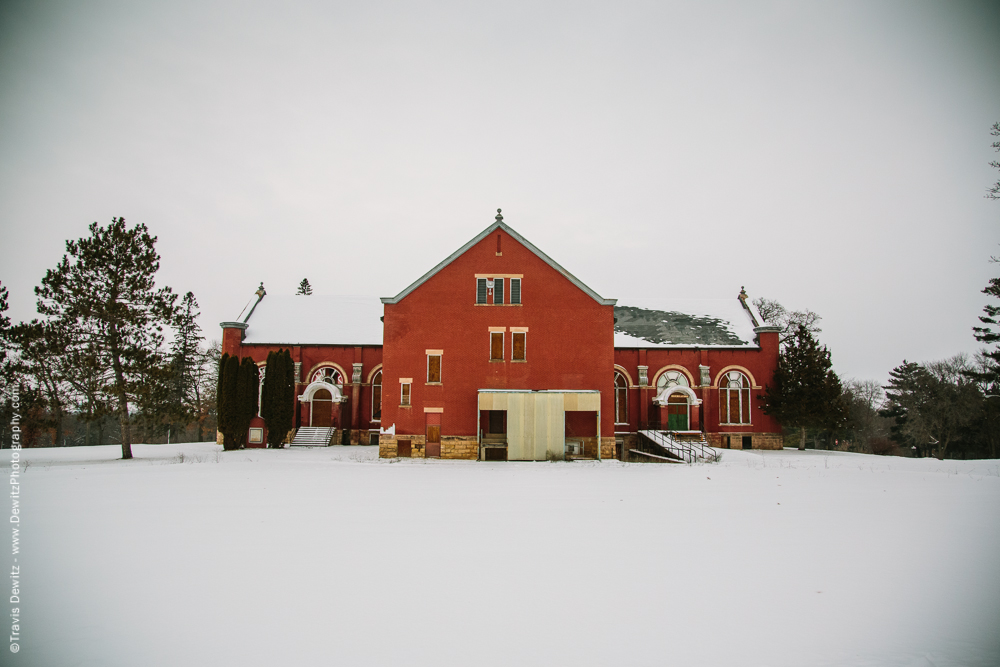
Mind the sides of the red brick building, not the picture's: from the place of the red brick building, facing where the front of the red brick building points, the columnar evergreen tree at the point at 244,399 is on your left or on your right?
on your right

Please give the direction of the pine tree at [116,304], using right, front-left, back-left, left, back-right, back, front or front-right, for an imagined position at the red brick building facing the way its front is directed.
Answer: right

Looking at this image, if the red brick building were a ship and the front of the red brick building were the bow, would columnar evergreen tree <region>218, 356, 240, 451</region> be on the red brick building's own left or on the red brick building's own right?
on the red brick building's own right

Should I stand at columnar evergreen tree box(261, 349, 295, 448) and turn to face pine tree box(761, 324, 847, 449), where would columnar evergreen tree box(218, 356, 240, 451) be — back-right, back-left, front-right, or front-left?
back-right

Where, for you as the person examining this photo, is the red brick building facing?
facing the viewer

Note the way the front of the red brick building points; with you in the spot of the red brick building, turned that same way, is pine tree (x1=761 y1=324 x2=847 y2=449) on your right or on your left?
on your left
